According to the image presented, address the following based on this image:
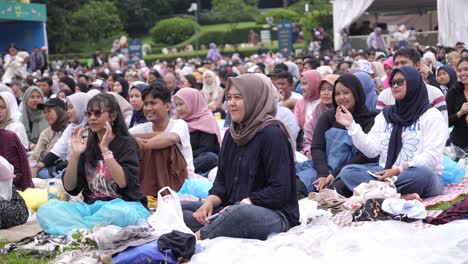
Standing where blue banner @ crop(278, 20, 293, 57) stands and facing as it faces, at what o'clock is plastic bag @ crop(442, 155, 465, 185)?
The plastic bag is roughly at 12 o'clock from the blue banner.

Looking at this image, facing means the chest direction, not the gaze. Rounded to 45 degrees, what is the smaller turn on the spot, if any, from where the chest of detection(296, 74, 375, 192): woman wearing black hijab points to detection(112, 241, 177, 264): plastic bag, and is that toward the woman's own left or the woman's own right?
0° — they already face it

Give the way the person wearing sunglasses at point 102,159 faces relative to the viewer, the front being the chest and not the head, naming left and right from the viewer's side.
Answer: facing the viewer and to the left of the viewer

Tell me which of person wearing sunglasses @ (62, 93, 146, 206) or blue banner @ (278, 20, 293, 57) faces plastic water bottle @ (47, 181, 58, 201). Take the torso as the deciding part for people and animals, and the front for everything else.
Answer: the blue banner

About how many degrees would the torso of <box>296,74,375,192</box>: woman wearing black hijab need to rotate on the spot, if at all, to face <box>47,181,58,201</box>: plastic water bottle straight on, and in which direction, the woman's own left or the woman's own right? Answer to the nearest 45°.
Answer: approximately 45° to the woman's own right

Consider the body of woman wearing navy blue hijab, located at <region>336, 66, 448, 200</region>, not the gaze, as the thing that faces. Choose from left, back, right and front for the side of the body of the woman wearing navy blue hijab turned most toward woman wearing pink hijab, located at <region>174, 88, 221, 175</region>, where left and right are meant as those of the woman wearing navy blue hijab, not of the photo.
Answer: right

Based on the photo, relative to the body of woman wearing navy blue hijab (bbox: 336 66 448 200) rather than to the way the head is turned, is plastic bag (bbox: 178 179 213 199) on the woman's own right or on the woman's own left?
on the woman's own right

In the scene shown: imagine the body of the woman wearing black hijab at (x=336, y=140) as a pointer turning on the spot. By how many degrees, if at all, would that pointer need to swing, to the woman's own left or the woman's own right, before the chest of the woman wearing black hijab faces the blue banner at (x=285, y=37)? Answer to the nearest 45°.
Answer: approximately 135° to the woman's own right

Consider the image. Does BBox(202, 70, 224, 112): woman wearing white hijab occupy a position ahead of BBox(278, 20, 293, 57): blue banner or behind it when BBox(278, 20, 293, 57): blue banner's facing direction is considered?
ahead

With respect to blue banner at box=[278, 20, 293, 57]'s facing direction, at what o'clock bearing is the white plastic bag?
The white plastic bag is roughly at 12 o'clock from the blue banner.

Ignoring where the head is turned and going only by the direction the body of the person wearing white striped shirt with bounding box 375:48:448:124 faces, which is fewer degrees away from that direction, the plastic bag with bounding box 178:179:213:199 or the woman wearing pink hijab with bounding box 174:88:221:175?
the plastic bag

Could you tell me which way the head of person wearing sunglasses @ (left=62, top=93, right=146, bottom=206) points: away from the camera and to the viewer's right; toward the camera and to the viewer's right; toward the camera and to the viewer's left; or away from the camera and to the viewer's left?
toward the camera and to the viewer's left

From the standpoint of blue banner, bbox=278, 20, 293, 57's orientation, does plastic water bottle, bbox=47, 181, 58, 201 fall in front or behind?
in front
